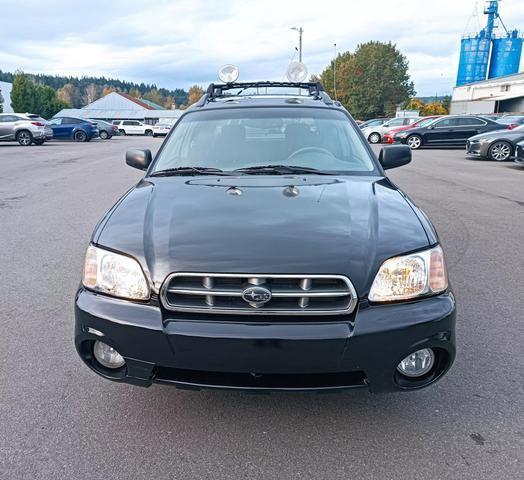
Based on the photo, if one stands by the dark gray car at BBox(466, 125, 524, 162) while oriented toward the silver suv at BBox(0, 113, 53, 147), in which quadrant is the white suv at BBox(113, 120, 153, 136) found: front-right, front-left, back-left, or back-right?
front-right

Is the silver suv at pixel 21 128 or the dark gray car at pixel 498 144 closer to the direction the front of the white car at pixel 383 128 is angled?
the silver suv

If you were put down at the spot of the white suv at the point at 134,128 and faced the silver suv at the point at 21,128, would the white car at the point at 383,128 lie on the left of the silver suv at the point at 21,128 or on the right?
left

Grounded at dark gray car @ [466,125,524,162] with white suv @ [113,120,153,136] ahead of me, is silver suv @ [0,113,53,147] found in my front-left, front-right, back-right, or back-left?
front-left

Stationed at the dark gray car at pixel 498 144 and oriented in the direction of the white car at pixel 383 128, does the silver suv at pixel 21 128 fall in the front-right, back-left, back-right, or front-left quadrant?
front-left

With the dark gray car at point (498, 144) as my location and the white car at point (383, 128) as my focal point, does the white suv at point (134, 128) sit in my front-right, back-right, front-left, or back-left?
front-left

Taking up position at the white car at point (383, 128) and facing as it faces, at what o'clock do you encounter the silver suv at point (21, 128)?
the silver suv at point (21, 128) is roughly at 11 o'clock from the white car at point (383, 128).

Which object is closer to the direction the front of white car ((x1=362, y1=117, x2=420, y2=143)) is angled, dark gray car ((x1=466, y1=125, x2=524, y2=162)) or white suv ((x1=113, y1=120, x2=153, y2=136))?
the white suv

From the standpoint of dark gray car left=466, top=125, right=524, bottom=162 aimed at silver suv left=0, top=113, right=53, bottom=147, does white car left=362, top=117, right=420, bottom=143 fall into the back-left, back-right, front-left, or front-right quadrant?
front-right

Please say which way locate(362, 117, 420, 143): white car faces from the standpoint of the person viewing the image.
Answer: facing to the left of the viewer

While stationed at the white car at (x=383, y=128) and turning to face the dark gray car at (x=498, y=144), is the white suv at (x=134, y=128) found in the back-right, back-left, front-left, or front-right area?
back-right

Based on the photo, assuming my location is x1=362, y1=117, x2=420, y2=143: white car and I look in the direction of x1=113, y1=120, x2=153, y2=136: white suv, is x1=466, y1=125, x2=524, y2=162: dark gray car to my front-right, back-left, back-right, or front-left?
back-left

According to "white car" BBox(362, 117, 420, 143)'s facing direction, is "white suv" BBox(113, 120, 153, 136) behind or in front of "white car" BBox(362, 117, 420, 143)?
in front

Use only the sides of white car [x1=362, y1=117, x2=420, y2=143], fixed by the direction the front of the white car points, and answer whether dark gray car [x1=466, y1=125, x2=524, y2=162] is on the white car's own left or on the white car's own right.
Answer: on the white car's own left
